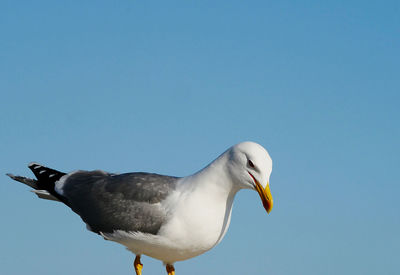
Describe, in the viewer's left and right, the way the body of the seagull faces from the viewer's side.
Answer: facing to the right of the viewer
